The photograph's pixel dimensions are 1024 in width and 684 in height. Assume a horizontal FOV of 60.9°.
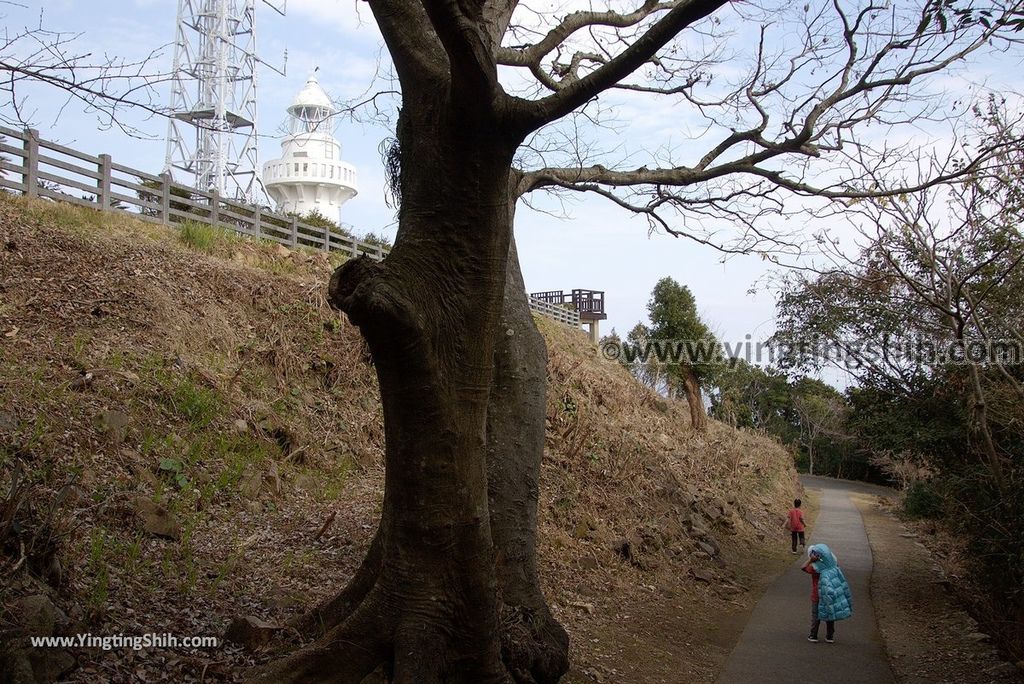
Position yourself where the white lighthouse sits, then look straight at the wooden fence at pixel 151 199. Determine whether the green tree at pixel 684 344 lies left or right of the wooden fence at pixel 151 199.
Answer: left

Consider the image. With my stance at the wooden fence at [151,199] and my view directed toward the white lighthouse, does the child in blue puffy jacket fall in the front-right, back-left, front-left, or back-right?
back-right

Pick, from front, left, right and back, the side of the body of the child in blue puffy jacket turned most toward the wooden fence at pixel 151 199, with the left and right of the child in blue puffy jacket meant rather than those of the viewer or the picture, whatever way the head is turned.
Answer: front

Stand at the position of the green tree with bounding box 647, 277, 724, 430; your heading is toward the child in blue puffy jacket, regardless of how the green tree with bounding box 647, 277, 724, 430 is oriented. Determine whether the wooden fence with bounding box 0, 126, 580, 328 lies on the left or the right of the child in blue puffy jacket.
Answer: right

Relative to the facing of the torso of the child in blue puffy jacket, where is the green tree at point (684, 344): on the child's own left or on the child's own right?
on the child's own right
